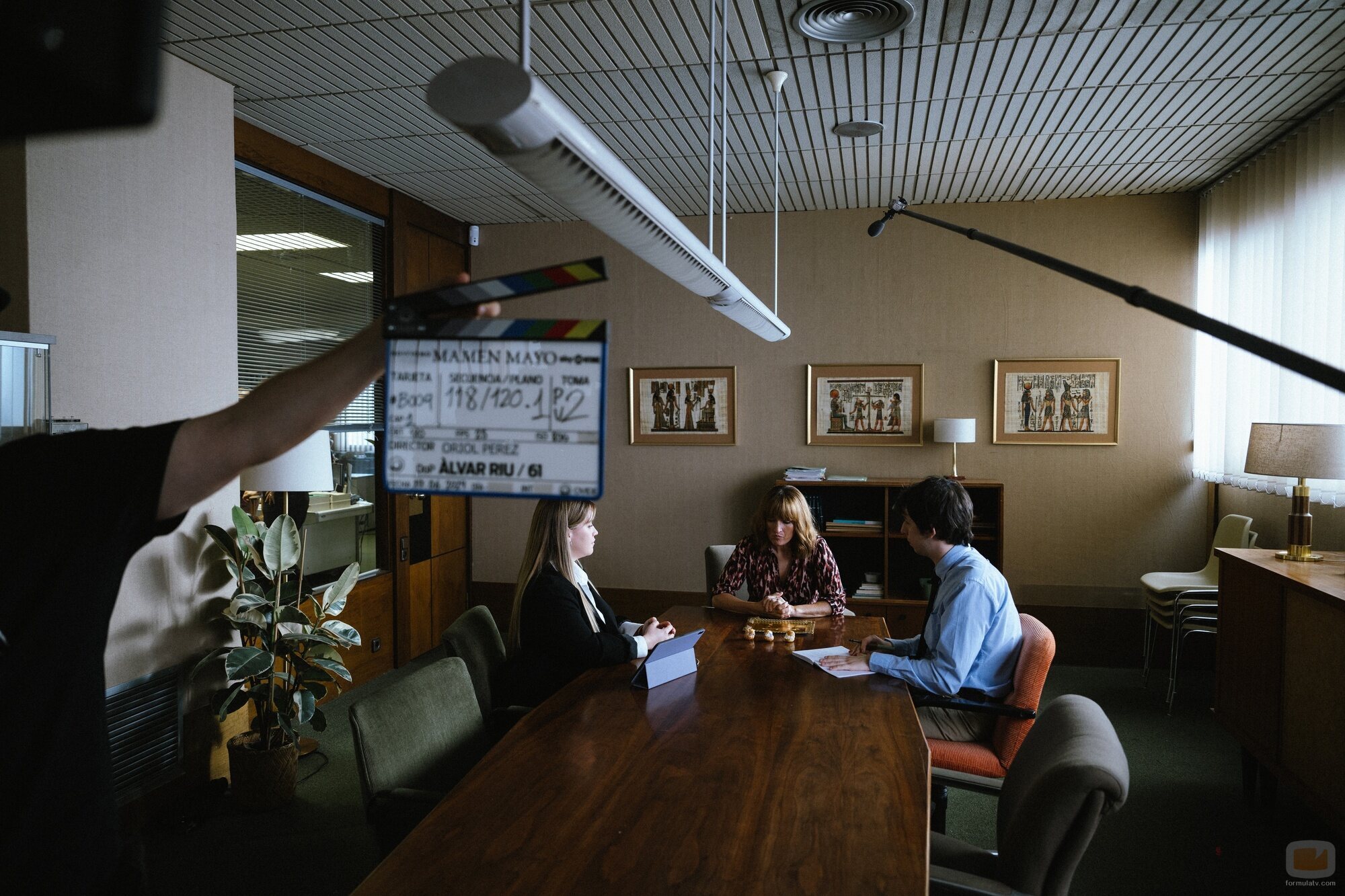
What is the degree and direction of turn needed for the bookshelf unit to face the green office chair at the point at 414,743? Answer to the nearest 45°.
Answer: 0° — it already faces it

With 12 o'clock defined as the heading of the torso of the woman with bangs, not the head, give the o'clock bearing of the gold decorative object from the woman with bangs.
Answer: The gold decorative object is roughly at 12 o'clock from the woman with bangs.

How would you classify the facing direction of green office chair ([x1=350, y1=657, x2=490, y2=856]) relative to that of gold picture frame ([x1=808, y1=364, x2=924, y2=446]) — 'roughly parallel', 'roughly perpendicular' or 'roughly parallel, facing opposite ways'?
roughly perpendicular

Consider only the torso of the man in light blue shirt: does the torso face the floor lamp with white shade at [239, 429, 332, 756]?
yes

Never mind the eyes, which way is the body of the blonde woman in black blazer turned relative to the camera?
to the viewer's right

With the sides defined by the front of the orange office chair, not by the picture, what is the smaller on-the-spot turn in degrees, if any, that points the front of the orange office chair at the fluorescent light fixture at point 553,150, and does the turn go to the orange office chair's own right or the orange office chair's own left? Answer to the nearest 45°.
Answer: approximately 45° to the orange office chair's own left

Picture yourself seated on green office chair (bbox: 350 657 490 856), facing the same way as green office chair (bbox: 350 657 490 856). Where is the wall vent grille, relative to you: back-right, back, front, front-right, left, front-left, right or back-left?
back

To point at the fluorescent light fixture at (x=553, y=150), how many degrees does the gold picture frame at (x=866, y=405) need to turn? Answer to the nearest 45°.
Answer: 0° — it already faces it

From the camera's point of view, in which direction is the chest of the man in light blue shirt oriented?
to the viewer's left

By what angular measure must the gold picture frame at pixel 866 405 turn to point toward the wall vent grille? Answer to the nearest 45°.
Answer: approximately 45° to its right
